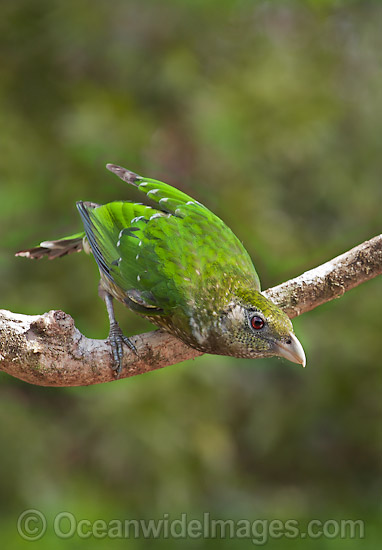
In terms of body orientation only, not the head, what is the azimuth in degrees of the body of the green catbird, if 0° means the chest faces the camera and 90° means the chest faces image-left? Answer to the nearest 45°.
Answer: approximately 315°
